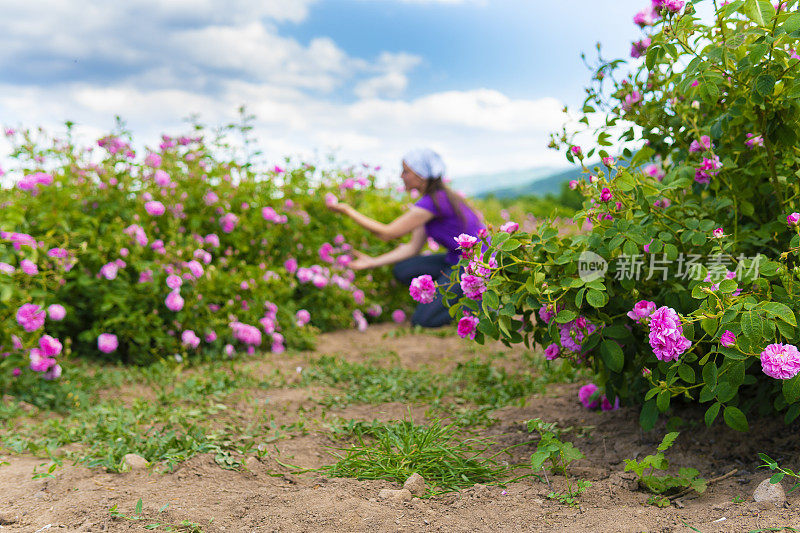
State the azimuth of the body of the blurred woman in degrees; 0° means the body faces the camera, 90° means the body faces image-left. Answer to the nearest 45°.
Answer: approximately 90°

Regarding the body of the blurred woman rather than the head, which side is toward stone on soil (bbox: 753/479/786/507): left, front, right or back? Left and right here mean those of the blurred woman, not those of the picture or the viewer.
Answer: left

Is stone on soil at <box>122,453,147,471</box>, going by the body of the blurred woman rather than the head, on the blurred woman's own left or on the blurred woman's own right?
on the blurred woman's own left

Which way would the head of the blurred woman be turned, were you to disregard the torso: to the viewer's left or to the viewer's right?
to the viewer's left

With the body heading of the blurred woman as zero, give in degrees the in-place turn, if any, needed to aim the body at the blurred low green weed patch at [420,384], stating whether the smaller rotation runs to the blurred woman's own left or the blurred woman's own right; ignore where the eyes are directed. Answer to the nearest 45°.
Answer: approximately 90° to the blurred woman's own left

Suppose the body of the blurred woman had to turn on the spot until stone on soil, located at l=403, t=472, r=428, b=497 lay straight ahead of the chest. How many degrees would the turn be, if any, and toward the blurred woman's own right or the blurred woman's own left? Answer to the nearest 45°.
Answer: approximately 90° to the blurred woman's own left

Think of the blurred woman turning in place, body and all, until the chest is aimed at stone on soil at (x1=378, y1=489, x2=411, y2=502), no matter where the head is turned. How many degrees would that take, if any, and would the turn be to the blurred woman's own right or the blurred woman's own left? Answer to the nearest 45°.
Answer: approximately 90° to the blurred woman's own left
